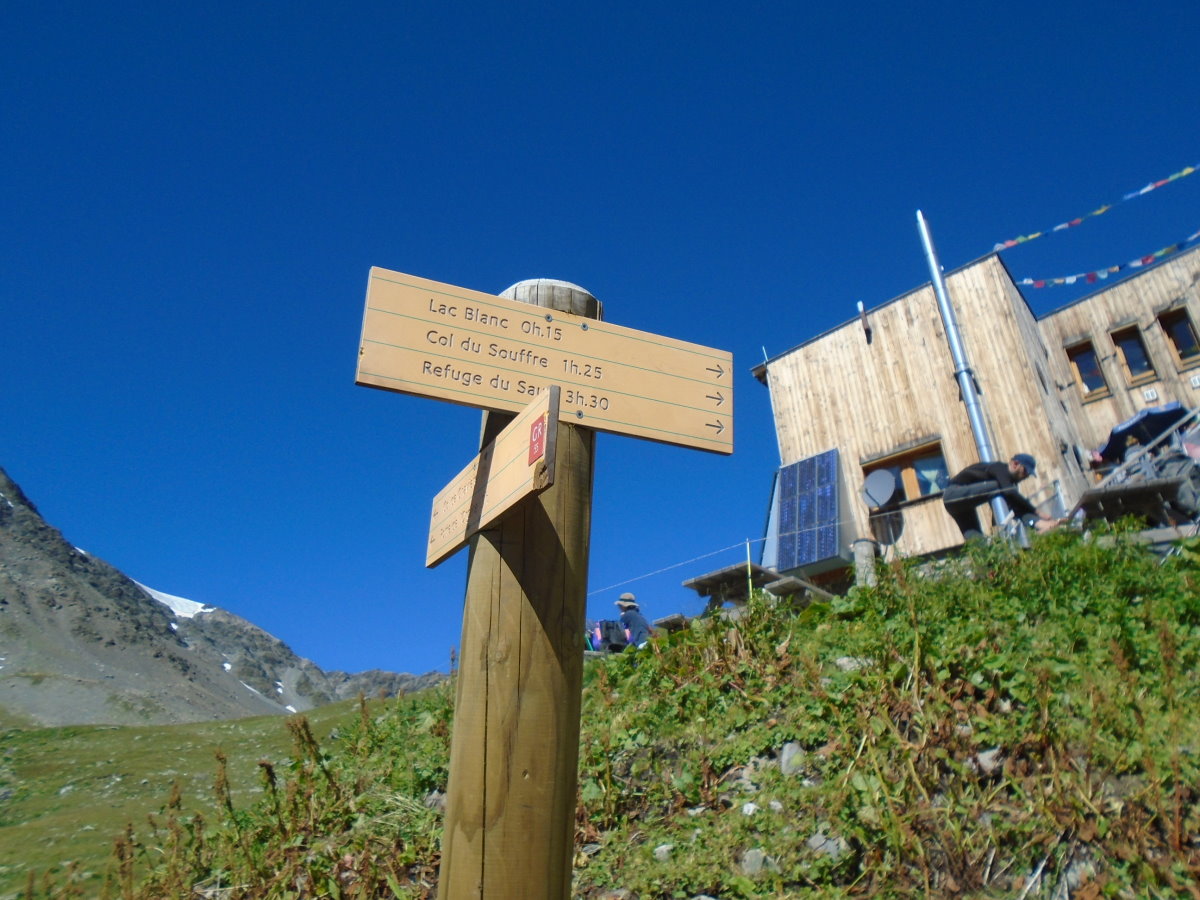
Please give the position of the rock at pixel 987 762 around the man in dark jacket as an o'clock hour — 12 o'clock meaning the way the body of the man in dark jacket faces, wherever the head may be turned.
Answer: The rock is roughly at 3 o'clock from the man in dark jacket.

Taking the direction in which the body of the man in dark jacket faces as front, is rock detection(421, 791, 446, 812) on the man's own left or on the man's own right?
on the man's own right

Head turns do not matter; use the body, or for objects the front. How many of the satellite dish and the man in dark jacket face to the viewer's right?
1

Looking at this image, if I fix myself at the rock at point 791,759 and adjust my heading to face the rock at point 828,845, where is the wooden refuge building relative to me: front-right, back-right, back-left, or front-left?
back-left

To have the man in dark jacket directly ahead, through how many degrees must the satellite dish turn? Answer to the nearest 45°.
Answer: approximately 45° to its left

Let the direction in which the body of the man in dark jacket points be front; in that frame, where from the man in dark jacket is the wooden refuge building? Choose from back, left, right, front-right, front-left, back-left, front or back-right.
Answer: left

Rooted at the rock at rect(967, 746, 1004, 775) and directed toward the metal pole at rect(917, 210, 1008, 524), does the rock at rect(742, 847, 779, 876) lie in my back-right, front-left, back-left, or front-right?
back-left

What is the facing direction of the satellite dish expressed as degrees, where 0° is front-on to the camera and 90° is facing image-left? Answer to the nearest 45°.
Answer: approximately 45°

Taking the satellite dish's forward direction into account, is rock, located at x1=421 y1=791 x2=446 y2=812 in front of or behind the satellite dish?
in front

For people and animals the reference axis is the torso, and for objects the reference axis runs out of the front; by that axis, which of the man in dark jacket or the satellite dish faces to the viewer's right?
the man in dark jacket

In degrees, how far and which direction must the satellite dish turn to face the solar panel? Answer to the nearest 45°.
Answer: approximately 45° to its right

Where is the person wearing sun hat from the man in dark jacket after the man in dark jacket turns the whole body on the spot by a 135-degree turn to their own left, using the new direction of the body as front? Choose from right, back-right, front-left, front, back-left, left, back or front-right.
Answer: front-left

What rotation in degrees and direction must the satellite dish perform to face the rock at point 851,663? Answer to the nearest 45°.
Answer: approximately 45° to its left

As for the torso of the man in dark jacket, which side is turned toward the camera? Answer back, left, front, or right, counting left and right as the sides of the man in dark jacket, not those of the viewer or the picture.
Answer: right

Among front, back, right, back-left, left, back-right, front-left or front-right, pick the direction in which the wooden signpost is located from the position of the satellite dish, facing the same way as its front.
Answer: front-left

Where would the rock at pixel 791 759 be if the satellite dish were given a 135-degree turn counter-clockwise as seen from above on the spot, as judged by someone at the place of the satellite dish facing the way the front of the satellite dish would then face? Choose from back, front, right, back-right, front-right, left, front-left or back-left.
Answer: right
